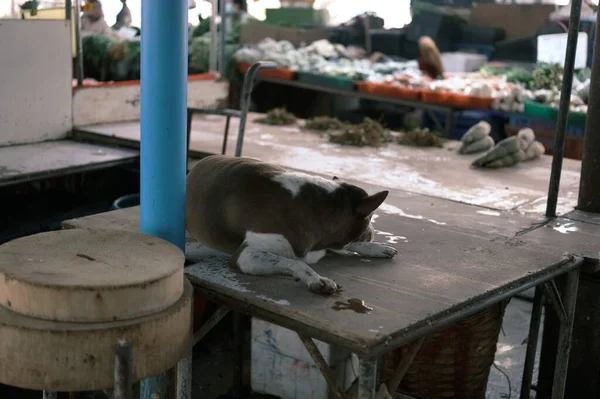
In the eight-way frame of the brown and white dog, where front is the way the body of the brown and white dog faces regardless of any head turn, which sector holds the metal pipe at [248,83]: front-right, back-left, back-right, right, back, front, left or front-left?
left

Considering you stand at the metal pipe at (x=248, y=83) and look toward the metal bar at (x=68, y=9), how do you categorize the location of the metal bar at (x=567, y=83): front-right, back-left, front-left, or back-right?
back-right

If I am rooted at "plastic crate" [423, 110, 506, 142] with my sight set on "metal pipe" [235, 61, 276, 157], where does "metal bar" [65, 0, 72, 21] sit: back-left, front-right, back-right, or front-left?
front-right

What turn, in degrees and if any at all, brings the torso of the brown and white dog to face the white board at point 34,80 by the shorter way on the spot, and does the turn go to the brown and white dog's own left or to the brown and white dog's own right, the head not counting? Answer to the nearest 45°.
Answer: approximately 135° to the brown and white dog's own left

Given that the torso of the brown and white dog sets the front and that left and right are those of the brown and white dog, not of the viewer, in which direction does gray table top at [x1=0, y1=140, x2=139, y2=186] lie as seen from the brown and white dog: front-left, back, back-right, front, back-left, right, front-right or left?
back-left

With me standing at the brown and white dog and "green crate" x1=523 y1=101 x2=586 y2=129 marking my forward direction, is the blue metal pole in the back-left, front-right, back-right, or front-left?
back-left

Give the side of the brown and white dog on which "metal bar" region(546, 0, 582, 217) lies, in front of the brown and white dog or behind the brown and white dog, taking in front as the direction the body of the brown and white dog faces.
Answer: in front

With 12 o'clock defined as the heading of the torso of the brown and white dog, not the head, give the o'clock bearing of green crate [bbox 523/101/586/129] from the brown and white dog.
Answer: The green crate is roughly at 10 o'clock from the brown and white dog.

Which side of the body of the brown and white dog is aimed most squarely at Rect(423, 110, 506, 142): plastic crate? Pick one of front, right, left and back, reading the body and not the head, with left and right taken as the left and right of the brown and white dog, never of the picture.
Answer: left

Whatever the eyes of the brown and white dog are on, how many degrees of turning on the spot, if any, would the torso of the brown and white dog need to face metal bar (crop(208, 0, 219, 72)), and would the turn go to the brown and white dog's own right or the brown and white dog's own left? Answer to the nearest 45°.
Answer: approximately 90° to the brown and white dog's own left

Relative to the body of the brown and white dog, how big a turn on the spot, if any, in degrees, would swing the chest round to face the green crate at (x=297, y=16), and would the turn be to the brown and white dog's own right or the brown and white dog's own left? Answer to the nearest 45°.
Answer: approximately 90° to the brown and white dog's own left

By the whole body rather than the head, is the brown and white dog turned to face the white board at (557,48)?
no

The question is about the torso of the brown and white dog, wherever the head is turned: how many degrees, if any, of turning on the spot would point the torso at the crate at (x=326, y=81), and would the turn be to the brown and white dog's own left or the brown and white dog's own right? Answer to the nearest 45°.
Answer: approximately 90° to the brown and white dog's own left

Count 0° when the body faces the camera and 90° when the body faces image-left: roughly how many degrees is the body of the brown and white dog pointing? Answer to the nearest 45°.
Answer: approximately 270°

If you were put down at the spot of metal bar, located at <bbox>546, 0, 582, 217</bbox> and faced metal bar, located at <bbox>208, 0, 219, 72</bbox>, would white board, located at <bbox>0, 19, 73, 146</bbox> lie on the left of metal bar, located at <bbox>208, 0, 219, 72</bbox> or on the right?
left

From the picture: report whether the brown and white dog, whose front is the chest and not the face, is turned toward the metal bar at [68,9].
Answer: no
